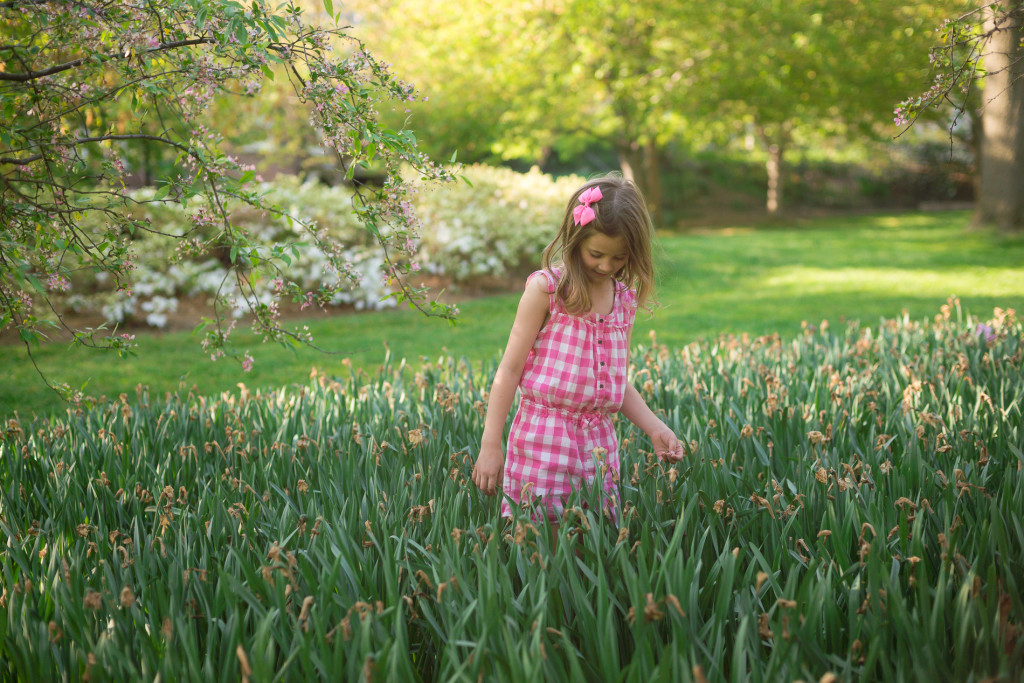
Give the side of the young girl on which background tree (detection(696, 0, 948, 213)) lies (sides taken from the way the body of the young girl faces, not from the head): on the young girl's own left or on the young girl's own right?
on the young girl's own left

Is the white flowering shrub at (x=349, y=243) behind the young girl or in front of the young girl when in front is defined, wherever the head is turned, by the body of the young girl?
behind

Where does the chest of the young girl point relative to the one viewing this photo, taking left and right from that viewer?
facing the viewer and to the right of the viewer

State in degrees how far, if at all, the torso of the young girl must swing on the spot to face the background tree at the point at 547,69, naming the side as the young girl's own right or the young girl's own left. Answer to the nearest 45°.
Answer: approximately 135° to the young girl's own left

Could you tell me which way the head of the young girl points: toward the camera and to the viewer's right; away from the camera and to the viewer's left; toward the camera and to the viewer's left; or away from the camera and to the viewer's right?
toward the camera and to the viewer's right
